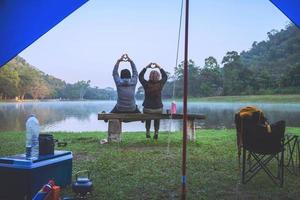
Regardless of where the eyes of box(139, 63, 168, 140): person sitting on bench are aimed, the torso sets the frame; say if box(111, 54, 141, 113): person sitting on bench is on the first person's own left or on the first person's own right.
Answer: on the first person's own left

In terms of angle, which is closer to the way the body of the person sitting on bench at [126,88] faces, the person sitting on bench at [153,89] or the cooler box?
the person sitting on bench

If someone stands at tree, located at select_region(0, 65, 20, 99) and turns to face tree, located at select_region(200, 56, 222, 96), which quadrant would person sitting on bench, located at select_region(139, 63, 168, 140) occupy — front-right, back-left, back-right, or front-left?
front-right

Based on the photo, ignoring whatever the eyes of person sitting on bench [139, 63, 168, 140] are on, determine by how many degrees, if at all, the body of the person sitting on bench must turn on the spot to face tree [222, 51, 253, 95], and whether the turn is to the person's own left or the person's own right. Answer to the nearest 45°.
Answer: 0° — they already face it

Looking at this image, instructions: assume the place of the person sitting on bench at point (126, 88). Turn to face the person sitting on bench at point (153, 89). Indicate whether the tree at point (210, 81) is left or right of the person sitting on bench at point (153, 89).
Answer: left

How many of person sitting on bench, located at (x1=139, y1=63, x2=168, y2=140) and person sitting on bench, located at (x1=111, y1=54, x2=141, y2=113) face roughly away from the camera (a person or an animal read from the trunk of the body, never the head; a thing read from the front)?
2

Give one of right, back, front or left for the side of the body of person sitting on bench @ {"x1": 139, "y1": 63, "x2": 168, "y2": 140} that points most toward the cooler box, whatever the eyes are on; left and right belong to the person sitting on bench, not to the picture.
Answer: back

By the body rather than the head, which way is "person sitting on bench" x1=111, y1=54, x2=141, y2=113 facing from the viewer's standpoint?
away from the camera

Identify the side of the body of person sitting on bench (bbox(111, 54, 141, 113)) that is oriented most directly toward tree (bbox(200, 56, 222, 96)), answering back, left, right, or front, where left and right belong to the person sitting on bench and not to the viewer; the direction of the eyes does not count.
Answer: front

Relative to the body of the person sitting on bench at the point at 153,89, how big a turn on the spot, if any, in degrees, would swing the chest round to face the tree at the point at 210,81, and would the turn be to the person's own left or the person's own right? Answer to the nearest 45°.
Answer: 0° — they already face it

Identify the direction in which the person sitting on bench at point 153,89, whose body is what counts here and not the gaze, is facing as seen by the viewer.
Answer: away from the camera

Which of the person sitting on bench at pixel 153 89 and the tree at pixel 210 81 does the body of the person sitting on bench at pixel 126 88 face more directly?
the tree

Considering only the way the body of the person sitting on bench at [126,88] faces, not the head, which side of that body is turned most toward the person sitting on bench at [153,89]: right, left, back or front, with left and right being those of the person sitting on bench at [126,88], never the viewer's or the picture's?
right
